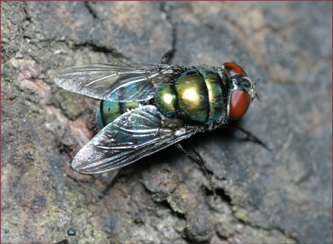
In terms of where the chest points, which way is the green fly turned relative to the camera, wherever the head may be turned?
to the viewer's right
